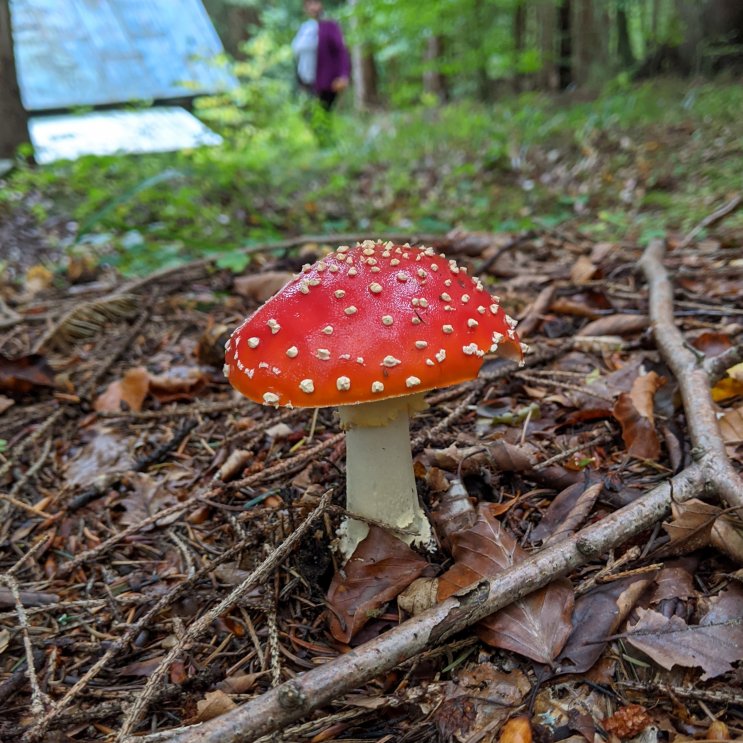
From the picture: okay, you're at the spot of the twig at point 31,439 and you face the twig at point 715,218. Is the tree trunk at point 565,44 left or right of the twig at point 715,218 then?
left

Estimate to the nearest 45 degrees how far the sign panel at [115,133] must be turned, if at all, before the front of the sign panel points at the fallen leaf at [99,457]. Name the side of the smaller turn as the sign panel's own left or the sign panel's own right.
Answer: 0° — it already faces it

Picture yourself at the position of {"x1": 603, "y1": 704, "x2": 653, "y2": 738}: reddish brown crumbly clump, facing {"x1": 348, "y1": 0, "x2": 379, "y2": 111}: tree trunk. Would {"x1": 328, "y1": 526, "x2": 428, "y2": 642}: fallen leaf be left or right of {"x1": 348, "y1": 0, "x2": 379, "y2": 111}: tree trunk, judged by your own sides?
left

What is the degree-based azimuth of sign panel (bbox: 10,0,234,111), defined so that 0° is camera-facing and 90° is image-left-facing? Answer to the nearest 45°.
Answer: approximately 0°

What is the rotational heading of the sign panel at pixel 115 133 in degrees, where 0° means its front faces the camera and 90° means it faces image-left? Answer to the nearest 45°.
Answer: approximately 0°

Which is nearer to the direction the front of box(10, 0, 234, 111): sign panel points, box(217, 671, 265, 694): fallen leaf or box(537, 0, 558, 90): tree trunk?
the fallen leaf

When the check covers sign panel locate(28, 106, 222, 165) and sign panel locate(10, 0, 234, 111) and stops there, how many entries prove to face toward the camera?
2
